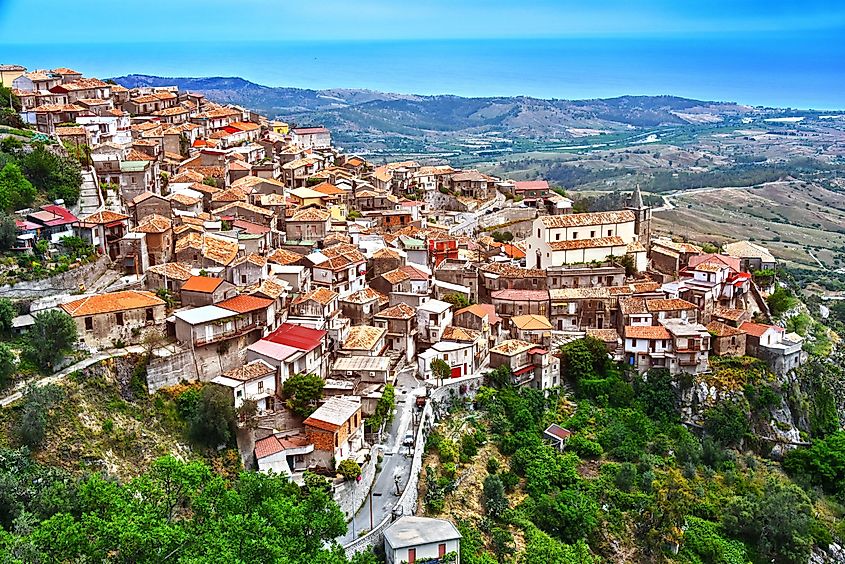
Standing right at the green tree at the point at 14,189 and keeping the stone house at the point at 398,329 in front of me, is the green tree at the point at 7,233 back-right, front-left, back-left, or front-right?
front-right

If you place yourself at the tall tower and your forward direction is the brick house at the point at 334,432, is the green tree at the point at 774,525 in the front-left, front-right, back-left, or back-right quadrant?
front-left

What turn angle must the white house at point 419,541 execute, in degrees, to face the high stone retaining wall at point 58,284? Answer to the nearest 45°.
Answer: approximately 135° to its right

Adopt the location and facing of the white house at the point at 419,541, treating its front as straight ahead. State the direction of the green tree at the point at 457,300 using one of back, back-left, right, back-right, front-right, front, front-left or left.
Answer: back

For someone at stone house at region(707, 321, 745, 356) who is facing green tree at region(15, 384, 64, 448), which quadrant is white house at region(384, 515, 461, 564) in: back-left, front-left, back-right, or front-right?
front-left

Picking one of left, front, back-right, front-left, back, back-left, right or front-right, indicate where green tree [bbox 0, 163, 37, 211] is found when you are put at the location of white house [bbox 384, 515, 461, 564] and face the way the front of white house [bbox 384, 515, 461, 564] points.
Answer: back-right

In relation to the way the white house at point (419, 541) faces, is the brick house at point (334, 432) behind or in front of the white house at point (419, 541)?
behind

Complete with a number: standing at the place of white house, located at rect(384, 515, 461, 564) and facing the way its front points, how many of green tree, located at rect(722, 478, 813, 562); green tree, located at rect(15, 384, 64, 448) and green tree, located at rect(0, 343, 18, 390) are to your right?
2

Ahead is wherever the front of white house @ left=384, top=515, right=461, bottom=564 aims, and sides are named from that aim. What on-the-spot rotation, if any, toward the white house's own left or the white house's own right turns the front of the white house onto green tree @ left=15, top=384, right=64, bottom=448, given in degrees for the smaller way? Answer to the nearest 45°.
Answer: approximately 90° to the white house's own right

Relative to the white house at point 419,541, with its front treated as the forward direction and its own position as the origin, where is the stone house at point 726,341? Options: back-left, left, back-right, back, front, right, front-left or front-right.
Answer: back-left

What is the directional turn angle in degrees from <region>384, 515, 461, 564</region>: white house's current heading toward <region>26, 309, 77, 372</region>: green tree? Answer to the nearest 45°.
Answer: approximately 90° to its right

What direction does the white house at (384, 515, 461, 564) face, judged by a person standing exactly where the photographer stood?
facing the viewer
